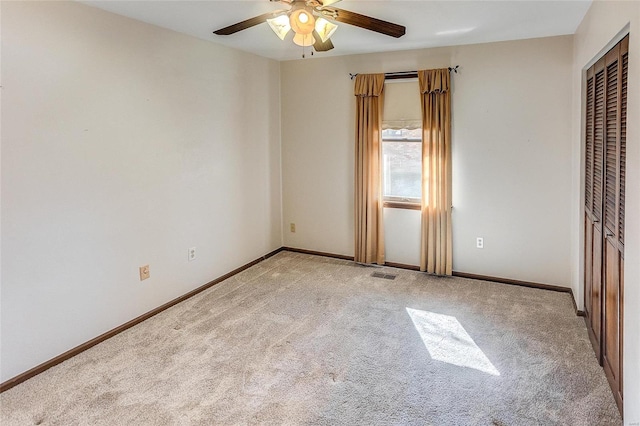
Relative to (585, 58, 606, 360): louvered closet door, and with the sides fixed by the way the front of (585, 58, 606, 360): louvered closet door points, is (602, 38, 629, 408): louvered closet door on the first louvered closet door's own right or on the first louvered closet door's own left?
on the first louvered closet door's own left

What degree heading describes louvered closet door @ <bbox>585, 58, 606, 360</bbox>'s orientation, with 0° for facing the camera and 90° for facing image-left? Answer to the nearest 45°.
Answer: approximately 90°

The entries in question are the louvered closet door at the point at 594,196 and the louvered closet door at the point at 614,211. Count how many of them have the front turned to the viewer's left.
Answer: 2

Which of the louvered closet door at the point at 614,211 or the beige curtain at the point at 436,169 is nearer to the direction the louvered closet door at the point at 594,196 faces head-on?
the beige curtain

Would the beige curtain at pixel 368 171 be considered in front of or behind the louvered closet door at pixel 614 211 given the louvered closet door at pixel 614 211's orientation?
in front

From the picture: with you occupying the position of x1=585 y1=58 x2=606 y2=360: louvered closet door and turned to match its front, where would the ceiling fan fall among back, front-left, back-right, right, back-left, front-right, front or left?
front-left

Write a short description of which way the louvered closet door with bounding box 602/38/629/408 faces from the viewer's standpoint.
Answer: facing to the left of the viewer

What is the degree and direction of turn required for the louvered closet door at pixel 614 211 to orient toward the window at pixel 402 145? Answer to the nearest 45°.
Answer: approximately 45° to its right

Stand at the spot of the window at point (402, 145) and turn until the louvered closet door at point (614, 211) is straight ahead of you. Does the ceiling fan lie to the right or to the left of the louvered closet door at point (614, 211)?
right

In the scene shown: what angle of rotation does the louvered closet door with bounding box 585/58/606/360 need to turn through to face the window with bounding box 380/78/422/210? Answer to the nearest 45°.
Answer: approximately 45° to its right

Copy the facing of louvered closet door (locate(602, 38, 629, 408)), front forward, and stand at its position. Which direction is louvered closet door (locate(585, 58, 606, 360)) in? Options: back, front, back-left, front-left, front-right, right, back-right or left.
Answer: right
